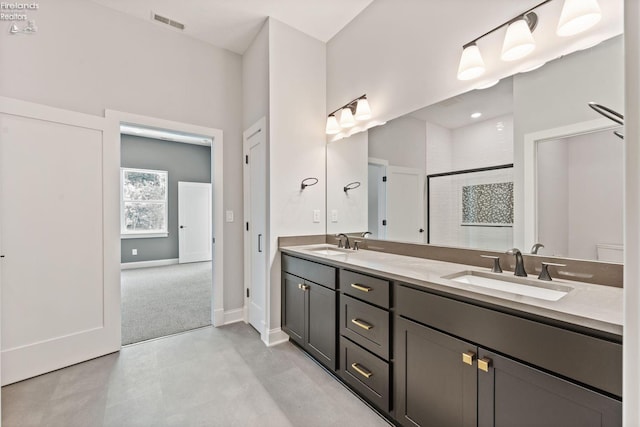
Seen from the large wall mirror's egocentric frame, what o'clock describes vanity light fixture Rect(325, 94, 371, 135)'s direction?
The vanity light fixture is roughly at 2 o'clock from the large wall mirror.

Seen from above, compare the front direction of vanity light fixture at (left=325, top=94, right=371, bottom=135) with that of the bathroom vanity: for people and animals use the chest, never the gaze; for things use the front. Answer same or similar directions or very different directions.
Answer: same or similar directions

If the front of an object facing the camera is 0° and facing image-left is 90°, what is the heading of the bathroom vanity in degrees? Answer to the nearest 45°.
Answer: approximately 45°

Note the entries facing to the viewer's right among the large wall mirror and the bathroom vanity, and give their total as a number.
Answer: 0

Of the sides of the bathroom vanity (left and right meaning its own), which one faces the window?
right

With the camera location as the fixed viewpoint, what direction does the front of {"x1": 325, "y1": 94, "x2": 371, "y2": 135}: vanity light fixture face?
facing the viewer and to the left of the viewer

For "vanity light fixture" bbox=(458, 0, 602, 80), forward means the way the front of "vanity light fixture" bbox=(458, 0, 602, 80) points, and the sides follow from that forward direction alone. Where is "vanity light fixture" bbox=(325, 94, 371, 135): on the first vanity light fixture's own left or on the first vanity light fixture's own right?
on the first vanity light fixture's own right

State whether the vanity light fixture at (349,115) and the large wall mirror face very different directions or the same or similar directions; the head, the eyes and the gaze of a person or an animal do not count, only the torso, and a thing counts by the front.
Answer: same or similar directions

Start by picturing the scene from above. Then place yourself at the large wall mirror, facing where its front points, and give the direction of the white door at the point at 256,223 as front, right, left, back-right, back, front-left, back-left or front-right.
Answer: front-right

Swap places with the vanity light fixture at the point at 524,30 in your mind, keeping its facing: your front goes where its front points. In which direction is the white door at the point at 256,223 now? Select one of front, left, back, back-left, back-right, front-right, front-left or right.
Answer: front-right

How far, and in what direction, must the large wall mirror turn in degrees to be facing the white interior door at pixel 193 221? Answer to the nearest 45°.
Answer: approximately 45° to its right
